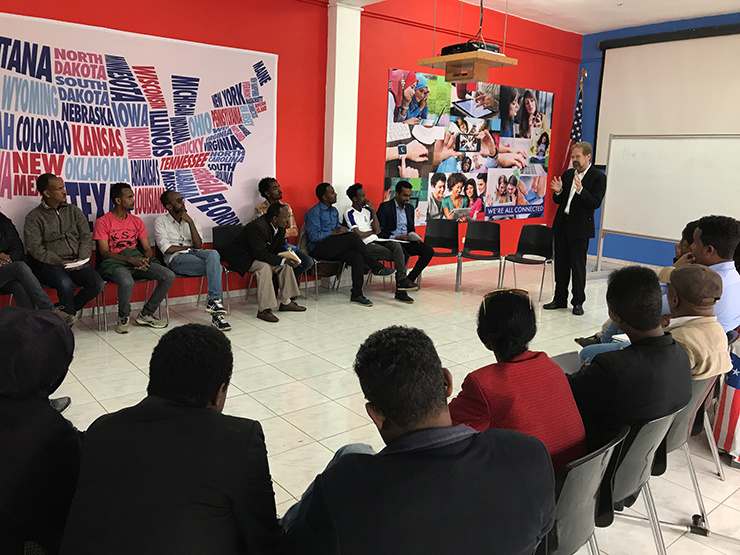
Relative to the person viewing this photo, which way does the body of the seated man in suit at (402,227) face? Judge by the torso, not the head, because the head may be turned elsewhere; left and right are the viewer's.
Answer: facing the viewer and to the right of the viewer

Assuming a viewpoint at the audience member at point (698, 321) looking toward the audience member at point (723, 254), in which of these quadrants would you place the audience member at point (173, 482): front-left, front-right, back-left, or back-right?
back-left

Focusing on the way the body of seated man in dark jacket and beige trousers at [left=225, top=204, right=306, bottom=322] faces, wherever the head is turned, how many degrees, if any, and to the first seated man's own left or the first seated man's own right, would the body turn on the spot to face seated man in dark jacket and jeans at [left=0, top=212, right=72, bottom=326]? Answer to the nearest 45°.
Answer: approximately 90° to the first seated man's own right

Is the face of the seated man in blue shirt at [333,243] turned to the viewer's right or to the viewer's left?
to the viewer's right

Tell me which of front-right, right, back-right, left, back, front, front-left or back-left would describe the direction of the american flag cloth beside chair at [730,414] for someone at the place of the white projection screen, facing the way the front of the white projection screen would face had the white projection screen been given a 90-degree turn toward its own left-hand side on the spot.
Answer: front-right

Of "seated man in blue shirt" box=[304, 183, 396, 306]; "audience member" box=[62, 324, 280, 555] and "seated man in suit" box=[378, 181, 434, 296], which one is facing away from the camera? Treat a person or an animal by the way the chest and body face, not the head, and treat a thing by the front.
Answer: the audience member

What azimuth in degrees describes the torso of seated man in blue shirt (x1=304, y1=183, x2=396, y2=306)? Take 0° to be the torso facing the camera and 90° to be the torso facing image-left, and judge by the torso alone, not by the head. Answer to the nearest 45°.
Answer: approximately 315°

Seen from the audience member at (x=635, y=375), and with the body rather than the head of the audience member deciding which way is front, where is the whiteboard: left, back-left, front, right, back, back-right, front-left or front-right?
front-right

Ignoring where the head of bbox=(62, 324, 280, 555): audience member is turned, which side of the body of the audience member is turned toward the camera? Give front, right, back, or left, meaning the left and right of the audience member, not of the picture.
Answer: back

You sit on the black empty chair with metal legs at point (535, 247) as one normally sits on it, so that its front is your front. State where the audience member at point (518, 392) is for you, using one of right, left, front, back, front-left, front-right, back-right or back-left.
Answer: front-left

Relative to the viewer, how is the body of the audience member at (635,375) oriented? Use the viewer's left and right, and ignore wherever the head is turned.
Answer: facing away from the viewer and to the left of the viewer

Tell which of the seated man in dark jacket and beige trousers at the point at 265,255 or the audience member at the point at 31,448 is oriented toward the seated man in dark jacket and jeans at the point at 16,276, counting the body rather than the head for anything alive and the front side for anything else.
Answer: the audience member

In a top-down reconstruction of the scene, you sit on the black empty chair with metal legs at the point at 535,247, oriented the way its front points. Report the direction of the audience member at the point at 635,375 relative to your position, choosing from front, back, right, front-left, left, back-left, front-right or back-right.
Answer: front-left

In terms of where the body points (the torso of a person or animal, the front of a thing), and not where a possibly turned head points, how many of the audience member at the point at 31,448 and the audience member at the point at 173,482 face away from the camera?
2

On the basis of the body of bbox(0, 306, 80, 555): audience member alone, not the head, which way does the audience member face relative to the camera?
away from the camera
